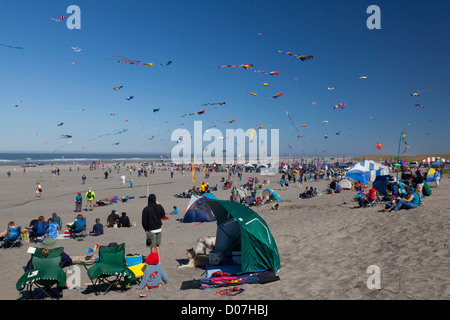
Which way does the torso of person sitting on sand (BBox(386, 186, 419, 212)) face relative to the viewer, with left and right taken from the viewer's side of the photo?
facing to the left of the viewer

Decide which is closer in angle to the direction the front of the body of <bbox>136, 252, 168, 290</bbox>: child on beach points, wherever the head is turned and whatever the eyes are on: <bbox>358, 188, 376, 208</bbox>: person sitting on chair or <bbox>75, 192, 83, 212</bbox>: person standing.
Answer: the person standing

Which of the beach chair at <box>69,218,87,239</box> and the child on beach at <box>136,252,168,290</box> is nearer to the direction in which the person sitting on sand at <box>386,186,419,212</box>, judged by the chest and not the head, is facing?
the beach chair

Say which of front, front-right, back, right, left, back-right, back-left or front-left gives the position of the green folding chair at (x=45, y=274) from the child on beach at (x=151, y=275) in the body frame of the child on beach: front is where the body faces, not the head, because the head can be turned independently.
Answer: left

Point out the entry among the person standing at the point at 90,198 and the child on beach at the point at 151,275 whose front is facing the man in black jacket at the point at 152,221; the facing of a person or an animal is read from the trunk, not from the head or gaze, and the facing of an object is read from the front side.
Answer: the child on beach

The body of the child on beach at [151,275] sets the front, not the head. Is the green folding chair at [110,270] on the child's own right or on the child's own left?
on the child's own left

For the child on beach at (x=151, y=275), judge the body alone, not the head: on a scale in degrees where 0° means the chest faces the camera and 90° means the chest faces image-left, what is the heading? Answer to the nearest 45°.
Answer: approximately 180°

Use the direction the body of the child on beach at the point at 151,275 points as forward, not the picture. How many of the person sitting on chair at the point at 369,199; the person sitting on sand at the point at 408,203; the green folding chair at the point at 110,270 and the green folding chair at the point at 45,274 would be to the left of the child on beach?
2
